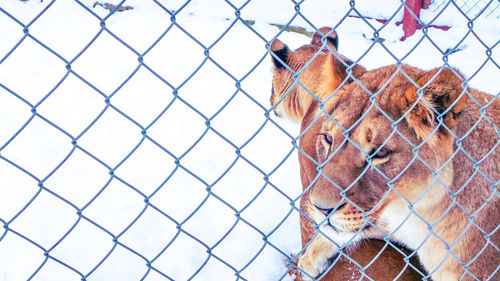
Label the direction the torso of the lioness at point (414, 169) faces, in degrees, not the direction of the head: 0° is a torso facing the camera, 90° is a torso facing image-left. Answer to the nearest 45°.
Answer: approximately 45°
